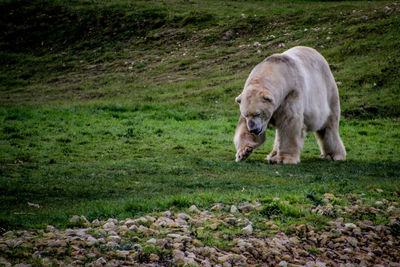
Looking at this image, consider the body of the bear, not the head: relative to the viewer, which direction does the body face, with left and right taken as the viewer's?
facing the viewer and to the left of the viewer

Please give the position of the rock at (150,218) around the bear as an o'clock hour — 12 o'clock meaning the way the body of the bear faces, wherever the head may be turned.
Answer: The rock is roughly at 11 o'clock from the bear.

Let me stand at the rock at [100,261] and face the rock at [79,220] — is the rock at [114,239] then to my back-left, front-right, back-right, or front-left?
front-right

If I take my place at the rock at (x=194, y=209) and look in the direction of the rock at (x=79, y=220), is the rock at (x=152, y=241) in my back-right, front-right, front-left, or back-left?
front-left

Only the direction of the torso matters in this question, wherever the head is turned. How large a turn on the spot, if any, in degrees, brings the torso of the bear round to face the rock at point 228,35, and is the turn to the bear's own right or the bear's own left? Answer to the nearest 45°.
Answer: approximately 135° to the bear's own right

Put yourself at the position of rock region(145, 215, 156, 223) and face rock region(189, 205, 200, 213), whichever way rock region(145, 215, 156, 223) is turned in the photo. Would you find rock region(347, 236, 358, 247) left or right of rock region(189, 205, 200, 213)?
right

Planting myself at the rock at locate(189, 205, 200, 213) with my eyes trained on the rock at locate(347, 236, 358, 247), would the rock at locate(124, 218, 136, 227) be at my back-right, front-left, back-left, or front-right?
back-right

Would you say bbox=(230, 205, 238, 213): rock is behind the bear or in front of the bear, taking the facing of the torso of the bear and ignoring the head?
in front

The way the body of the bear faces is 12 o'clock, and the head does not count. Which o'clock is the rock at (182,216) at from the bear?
The rock is roughly at 11 o'clock from the bear.

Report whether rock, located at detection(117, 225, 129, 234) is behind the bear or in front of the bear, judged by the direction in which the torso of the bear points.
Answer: in front

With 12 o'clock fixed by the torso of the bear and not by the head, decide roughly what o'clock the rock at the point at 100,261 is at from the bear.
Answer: The rock is roughly at 11 o'clock from the bear.
